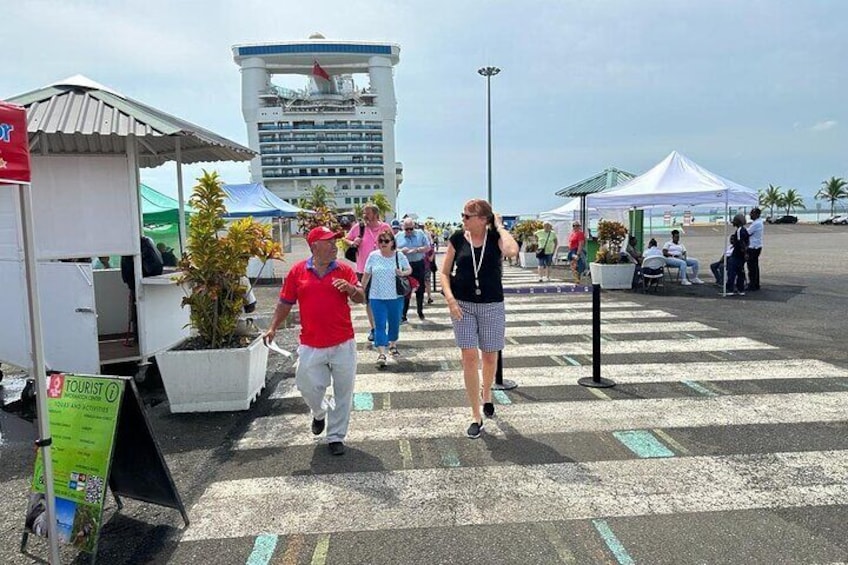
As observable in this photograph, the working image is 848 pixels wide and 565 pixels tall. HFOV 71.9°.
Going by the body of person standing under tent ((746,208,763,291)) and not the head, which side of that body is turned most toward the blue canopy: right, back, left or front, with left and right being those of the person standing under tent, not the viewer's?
front

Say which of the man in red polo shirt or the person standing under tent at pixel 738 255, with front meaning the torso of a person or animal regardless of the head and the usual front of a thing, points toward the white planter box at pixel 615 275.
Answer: the person standing under tent

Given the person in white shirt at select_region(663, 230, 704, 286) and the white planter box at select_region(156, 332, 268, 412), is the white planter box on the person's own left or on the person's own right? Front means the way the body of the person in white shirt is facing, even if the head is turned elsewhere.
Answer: on the person's own right

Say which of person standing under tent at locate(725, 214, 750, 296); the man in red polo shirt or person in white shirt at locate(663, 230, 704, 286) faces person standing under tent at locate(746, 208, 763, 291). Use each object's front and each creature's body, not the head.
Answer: the person in white shirt

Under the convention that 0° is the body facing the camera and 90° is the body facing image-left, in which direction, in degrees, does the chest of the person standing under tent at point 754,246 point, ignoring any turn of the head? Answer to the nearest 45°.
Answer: approximately 90°

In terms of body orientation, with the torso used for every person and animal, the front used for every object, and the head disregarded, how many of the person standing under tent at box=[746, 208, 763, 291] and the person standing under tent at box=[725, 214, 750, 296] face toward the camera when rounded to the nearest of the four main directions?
0

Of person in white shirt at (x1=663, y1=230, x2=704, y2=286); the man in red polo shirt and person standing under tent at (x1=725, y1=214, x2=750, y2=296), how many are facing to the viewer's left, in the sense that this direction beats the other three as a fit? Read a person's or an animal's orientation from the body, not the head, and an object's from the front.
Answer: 1

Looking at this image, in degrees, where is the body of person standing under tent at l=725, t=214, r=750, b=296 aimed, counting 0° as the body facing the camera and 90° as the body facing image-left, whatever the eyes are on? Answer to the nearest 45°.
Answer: approximately 90°

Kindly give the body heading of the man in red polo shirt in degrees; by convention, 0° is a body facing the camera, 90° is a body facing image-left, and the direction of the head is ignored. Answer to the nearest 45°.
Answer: approximately 0°

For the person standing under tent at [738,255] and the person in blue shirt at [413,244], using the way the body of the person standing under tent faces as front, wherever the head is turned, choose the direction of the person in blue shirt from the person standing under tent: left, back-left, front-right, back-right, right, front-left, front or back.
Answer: front-left

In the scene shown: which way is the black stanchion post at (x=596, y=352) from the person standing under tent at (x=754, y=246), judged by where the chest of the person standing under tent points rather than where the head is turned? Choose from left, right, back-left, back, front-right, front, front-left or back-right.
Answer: left

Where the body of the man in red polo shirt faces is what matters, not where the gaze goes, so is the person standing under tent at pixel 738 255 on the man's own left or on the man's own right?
on the man's own left
